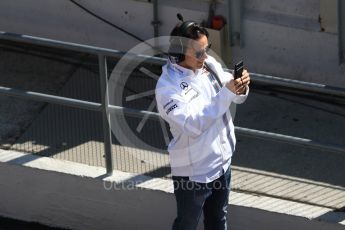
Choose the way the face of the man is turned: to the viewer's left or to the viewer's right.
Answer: to the viewer's right

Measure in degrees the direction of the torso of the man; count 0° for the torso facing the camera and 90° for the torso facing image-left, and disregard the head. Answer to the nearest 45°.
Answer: approximately 315°

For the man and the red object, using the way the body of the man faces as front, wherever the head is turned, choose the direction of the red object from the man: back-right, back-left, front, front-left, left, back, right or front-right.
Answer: back-left
